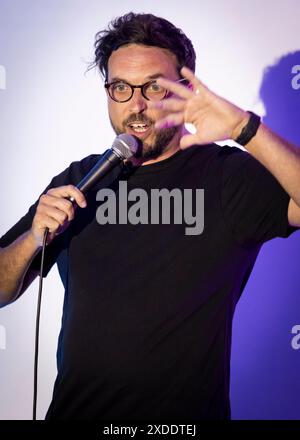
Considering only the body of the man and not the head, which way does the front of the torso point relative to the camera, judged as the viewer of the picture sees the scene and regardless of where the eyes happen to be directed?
toward the camera
